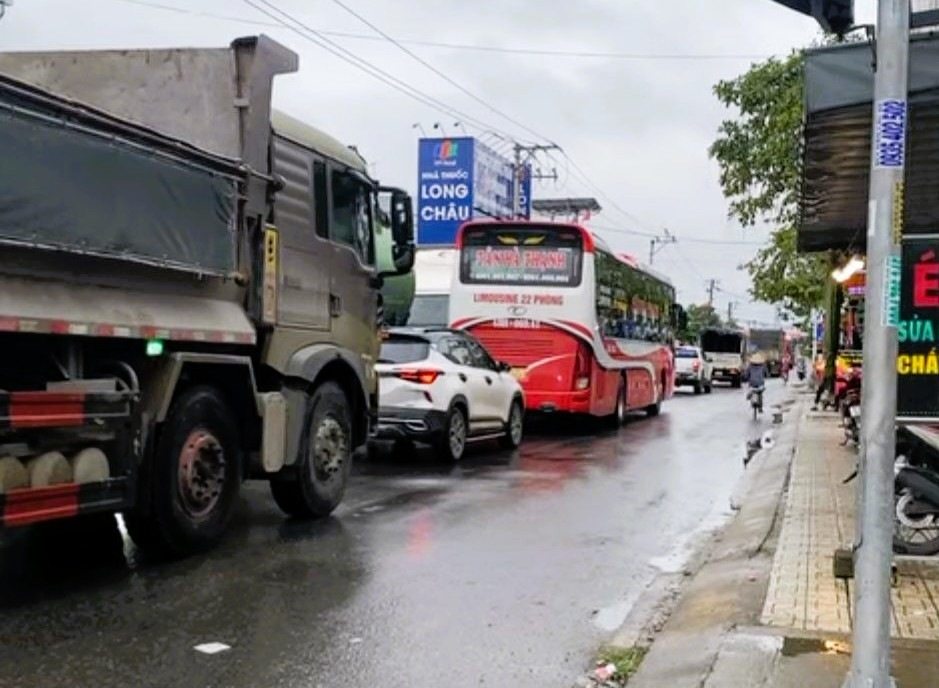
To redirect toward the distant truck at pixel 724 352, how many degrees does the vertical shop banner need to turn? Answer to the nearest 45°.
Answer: approximately 180°

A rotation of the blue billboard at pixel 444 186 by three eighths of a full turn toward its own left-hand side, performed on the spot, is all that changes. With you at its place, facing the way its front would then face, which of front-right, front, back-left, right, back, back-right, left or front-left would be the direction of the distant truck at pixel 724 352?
front

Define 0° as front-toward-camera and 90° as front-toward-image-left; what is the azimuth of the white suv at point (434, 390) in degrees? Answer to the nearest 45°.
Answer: approximately 225°

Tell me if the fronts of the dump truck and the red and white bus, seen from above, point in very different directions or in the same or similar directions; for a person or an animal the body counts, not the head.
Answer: same or similar directions

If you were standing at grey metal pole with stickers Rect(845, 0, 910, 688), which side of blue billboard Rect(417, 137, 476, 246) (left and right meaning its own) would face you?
front

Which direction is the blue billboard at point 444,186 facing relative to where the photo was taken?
toward the camera

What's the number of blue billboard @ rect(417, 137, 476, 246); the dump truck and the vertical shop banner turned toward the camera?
2

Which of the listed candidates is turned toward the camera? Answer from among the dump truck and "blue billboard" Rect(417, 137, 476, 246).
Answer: the blue billboard

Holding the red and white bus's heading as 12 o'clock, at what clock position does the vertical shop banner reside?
The vertical shop banner is roughly at 4 o'clock from the red and white bus.

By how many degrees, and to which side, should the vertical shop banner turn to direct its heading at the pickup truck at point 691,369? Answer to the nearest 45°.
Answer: approximately 180°

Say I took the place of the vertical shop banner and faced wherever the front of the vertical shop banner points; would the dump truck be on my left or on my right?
on my right

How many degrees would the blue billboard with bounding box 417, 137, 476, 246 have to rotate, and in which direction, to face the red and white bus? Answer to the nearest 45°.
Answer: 0° — it already faces it

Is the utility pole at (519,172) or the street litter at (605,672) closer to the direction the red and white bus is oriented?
the utility pole

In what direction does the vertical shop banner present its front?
toward the camera

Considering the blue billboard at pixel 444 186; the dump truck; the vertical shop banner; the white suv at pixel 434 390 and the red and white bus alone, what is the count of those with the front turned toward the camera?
2

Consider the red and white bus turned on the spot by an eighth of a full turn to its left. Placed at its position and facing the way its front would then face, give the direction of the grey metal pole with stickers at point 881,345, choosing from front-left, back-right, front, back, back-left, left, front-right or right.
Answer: back

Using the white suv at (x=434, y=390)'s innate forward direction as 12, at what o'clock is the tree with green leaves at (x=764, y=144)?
The tree with green leaves is roughly at 12 o'clock from the white suv.

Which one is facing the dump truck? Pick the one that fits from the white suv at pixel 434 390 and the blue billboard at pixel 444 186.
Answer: the blue billboard

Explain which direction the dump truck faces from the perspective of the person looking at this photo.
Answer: facing away from the viewer and to the right of the viewer
